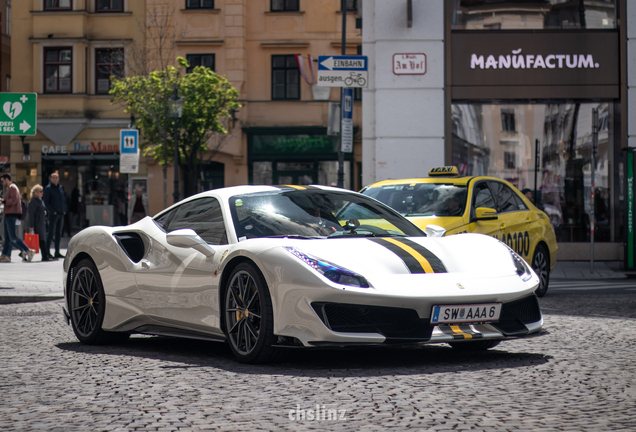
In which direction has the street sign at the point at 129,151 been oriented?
toward the camera

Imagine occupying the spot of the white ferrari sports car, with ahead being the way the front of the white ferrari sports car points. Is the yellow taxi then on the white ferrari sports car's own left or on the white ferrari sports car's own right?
on the white ferrari sports car's own left

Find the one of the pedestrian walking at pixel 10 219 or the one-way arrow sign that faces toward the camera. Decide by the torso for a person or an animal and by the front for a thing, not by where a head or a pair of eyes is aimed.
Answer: the one-way arrow sign

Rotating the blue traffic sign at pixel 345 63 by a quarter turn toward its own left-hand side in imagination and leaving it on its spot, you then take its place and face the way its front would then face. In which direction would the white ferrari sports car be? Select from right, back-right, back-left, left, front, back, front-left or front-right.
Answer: right

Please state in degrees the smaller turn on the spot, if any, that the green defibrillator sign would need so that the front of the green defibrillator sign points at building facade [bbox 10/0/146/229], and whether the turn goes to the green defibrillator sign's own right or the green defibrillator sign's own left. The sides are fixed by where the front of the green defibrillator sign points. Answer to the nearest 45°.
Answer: approximately 180°

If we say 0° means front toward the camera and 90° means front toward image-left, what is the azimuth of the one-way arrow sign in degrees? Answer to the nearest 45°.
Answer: approximately 0°

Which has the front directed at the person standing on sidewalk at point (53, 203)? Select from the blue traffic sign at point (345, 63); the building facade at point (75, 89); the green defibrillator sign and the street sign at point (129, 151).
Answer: the building facade

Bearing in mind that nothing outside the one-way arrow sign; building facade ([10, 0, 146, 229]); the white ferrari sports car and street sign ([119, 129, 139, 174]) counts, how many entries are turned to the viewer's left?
0

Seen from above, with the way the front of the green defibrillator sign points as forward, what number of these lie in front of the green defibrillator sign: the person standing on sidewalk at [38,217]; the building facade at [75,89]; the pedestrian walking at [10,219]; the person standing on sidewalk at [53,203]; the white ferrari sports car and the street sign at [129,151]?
1

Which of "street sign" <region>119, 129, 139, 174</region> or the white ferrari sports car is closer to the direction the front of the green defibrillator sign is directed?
the white ferrari sports car

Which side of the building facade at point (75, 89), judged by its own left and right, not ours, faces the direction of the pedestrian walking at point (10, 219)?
front

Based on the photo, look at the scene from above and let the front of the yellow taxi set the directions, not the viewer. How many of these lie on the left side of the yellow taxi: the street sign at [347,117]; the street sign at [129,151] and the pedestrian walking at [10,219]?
0

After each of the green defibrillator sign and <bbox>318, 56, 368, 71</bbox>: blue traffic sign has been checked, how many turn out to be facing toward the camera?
2

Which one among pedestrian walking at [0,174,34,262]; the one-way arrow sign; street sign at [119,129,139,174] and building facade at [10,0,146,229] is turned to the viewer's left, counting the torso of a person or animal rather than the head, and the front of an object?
the pedestrian walking

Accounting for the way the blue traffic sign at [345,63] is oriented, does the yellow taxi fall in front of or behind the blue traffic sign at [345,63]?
in front

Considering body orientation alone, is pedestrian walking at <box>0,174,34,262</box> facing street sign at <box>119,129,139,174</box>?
no

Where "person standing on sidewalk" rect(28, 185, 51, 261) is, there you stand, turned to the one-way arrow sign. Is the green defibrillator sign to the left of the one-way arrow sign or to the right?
right

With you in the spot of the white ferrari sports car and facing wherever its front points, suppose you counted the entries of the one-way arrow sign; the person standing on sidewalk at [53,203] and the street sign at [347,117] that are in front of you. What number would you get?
0

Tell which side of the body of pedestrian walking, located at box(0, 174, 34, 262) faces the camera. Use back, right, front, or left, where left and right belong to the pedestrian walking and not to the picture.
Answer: left

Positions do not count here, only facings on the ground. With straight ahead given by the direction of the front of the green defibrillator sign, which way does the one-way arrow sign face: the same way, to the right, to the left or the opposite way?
the same way
